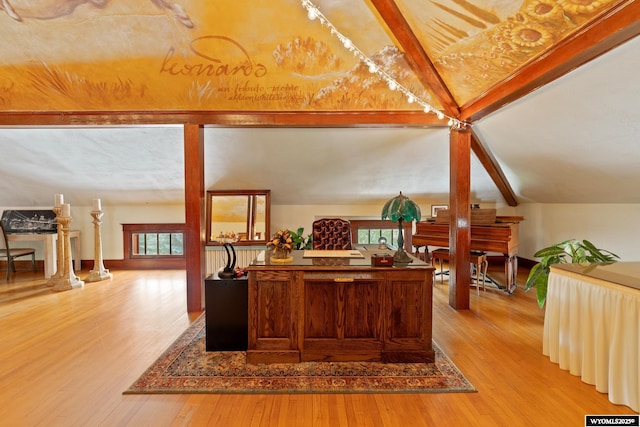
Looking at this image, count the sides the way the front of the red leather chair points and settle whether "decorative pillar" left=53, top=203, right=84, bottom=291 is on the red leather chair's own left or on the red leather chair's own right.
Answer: on the red leather chair's own right

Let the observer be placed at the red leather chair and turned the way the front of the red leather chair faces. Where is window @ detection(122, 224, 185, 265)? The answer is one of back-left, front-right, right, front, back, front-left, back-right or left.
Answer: back-right

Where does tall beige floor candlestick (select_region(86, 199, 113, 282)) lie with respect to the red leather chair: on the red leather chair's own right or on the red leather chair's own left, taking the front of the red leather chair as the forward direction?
on the red leather chair's own right

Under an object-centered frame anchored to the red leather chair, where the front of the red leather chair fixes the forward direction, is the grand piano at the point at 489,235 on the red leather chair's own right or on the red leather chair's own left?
on the red leather chair's own left

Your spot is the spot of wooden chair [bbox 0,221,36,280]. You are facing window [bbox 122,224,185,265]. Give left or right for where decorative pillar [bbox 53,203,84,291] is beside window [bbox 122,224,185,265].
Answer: right

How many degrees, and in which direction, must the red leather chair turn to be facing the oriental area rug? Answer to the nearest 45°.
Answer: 0° — it already faces it

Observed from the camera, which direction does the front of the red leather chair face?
facing the viewer

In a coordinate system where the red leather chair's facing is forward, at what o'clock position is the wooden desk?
The wooden desk is roughly at 12 o'clock from the red leather chair.

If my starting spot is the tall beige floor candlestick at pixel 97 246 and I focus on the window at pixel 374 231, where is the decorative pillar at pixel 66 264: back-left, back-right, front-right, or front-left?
back-right

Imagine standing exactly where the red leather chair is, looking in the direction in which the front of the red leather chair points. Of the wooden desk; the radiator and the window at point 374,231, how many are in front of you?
1

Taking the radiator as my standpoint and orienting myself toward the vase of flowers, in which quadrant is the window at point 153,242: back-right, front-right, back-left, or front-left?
back-right

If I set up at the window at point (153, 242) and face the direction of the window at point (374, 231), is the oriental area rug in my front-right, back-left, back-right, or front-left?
front-right

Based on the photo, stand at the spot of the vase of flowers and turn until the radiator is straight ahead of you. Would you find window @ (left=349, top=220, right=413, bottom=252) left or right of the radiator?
right

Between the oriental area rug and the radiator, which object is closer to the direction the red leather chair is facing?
the oriental area rug

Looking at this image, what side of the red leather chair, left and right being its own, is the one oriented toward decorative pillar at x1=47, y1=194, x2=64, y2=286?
right

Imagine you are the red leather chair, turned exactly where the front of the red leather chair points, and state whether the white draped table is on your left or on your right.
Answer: on your left

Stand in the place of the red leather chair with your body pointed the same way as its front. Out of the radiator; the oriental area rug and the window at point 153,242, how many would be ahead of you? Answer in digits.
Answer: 1
